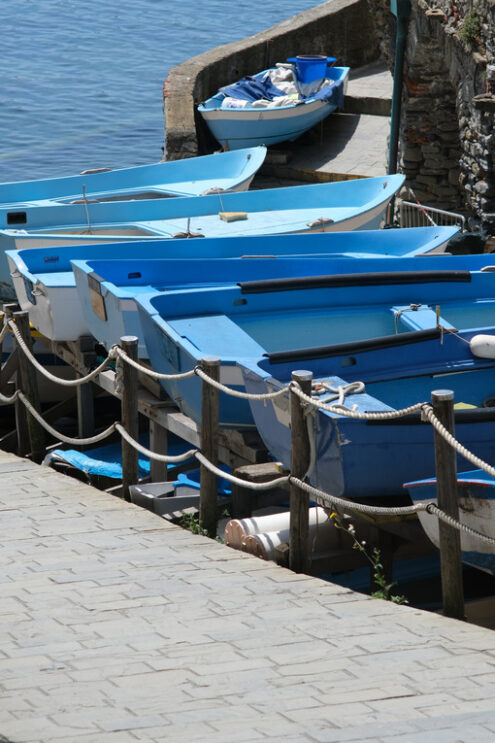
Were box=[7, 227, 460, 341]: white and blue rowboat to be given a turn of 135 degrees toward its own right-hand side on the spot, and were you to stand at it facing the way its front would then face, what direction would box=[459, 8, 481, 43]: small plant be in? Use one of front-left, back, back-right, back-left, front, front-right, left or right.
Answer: back-left

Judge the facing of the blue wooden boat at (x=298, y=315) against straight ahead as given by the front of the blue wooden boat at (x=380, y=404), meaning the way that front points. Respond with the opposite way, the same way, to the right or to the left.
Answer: the same way

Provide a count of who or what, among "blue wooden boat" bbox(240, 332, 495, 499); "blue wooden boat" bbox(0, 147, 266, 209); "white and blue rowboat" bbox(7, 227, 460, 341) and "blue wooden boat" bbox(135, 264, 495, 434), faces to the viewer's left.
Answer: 0

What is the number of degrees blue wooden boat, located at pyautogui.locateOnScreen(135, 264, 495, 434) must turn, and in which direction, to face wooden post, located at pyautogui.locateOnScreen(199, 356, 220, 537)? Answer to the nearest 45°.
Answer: approximately 135° to its right

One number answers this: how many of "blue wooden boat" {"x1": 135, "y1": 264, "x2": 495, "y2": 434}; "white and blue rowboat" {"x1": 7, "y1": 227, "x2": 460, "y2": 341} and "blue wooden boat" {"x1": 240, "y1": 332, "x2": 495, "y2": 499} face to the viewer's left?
0

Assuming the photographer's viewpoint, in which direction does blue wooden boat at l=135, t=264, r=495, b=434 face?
facing away from the viewer and to the right of the viewer

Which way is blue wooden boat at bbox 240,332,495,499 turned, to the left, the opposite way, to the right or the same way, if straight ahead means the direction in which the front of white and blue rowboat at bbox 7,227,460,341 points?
the same way

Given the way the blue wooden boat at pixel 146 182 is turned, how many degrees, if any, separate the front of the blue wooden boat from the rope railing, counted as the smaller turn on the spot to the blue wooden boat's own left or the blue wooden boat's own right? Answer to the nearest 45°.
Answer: approximately 90° to the blue wooden boat's own right

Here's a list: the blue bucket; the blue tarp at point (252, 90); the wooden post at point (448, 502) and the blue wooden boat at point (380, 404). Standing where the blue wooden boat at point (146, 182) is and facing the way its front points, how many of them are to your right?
2

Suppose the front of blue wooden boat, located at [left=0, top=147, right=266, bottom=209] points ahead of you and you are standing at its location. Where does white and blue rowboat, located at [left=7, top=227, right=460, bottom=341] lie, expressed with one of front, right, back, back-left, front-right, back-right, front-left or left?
right

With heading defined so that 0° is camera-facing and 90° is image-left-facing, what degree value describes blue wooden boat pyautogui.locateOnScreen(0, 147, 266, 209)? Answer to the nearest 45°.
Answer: approximately 270°

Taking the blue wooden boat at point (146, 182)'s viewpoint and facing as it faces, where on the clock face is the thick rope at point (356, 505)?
The thick rope is roughly at 3 o'clock from the blue wooden boat.

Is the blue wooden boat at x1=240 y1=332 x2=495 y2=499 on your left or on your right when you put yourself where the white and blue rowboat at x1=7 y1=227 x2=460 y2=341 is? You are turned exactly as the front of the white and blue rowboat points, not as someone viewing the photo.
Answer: on your right

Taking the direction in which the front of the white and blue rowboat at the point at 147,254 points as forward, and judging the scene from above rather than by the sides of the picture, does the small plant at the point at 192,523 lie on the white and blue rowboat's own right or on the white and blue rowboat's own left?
on the white and blue rowboat's own right
